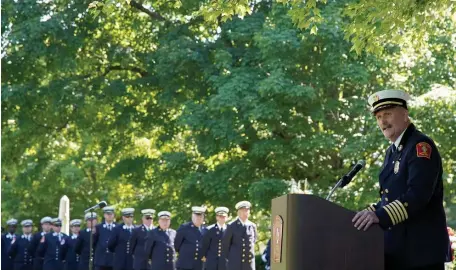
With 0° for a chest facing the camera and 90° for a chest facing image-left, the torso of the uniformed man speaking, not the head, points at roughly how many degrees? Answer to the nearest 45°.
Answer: approximately 45°

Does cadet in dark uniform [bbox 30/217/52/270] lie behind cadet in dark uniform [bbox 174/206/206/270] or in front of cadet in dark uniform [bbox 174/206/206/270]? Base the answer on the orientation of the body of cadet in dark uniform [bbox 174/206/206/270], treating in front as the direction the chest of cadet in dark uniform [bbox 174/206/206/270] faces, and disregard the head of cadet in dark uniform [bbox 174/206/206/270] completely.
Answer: behind

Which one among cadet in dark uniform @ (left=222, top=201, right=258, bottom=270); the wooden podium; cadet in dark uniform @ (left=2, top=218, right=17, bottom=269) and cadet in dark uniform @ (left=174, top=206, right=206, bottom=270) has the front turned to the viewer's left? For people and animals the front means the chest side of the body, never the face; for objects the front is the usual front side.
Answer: the wooden podium

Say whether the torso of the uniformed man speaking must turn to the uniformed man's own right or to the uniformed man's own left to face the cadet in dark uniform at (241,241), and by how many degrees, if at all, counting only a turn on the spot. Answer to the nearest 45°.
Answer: approximately 135° to the uniformed man's own right
